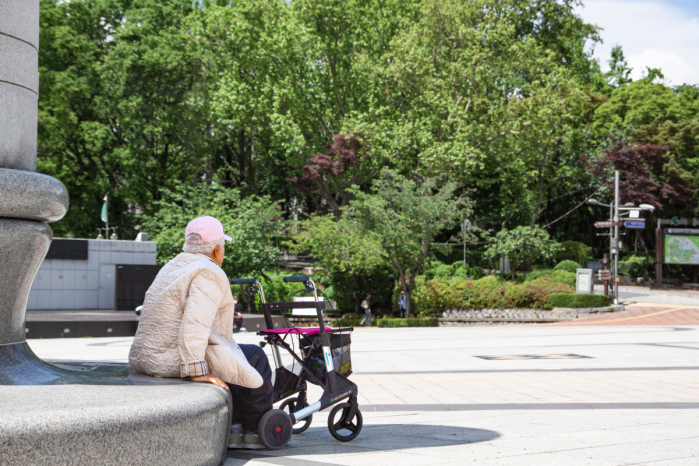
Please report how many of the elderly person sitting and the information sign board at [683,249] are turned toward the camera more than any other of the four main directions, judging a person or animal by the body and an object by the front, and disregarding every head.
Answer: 1

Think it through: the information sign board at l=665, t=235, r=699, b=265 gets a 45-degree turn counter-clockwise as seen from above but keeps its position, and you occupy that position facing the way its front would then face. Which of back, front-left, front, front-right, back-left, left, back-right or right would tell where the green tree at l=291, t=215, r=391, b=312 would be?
right

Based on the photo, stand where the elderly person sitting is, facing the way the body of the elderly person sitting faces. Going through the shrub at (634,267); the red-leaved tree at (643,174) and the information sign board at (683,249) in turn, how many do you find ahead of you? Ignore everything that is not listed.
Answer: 3

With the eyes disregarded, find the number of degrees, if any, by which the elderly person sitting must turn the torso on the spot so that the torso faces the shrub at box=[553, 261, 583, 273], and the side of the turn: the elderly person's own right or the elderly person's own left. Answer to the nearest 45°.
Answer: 0° — they already face it

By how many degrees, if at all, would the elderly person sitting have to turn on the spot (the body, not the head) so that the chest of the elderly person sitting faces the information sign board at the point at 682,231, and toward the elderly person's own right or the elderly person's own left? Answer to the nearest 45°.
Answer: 0° — they already face it

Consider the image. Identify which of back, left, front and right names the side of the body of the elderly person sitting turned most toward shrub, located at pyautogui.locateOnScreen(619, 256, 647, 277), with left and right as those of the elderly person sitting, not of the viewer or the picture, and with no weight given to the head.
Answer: front

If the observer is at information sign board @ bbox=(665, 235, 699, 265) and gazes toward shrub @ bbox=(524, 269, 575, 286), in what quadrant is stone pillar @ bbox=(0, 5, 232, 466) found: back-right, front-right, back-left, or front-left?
front-left

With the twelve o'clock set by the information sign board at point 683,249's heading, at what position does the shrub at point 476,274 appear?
The shrub is roughly at 2 o'clock from the information sign board.

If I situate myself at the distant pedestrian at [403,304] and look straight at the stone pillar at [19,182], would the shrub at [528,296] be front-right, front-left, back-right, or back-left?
back-left

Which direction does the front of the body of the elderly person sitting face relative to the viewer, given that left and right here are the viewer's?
facing away from the viewer and to the right of the viewer

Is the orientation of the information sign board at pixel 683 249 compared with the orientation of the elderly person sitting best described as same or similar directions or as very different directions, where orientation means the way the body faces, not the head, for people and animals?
very different directions

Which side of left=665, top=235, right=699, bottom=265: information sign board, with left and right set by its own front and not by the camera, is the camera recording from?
front

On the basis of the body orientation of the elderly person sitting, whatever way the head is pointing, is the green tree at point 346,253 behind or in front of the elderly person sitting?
in front

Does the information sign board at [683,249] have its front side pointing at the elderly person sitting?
yes

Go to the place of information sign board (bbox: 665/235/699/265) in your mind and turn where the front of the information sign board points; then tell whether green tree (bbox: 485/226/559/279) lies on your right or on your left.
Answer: on your right

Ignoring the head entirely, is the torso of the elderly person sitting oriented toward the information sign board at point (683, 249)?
yes
